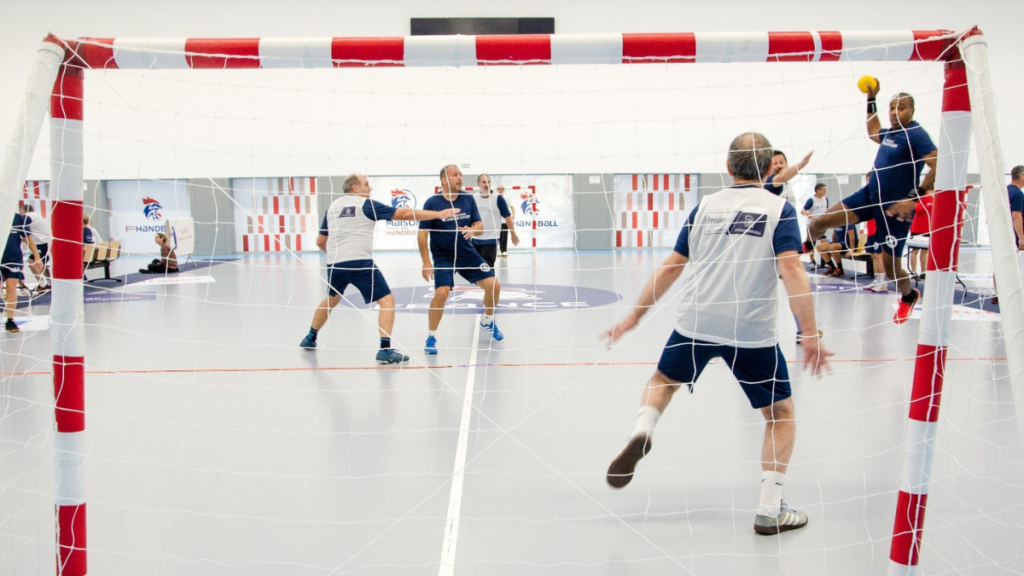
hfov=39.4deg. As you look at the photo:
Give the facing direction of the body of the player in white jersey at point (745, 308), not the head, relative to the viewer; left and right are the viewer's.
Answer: facing away from the viewer

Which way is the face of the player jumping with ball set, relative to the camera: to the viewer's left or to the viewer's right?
to the viewer's left

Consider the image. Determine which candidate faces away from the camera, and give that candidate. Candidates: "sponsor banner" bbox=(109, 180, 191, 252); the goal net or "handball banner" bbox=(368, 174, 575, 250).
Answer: the goal net

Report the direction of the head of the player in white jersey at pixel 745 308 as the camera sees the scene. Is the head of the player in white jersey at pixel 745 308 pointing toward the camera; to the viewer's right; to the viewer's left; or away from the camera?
away from the camera

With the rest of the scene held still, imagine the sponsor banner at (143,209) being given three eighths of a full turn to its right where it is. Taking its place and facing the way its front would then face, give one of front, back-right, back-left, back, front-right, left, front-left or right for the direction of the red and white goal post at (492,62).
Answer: back-left

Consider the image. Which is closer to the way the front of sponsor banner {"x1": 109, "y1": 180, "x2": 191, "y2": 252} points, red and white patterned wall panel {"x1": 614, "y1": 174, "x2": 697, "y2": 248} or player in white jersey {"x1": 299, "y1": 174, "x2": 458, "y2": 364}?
the player in white jersey

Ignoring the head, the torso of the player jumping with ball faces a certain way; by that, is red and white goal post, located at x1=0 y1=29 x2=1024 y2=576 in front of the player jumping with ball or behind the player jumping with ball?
in front

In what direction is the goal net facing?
away from the camera

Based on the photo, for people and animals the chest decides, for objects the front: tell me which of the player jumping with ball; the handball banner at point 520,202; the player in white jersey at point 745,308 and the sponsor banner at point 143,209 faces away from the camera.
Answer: the player in white jersey

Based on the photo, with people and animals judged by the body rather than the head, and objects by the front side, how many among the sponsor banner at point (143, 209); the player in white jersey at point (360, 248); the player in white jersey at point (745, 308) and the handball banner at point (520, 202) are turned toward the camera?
2
